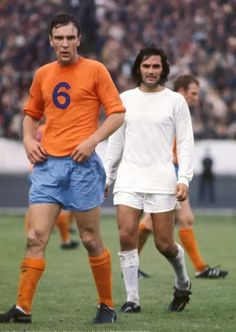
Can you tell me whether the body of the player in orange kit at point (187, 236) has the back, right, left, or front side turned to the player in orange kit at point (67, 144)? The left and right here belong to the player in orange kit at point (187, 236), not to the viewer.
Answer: right

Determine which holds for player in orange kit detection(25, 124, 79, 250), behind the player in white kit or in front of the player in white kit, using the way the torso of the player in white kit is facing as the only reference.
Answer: behind

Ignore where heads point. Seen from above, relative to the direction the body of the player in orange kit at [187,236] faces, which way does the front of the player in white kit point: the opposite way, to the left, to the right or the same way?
to the right

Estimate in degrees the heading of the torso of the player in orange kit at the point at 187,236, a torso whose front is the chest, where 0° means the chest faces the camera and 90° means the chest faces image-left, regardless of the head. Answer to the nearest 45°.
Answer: approximately 270°

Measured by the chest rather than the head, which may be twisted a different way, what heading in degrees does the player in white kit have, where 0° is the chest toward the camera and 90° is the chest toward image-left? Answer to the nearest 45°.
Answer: approximately 0°
